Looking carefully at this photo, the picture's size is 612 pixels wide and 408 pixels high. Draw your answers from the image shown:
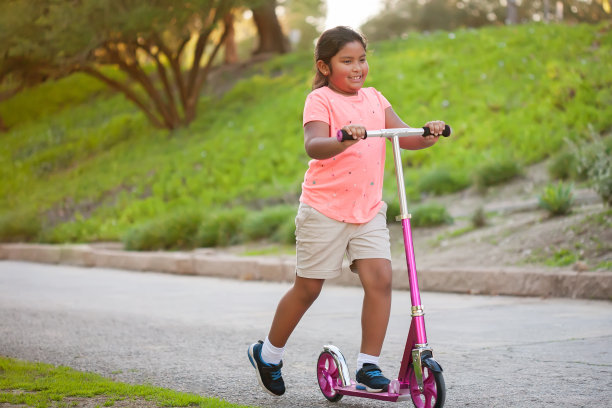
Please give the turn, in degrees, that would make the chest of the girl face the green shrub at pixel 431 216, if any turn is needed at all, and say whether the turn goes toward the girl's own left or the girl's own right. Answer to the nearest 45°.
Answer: approximately 135° to the girl's own left

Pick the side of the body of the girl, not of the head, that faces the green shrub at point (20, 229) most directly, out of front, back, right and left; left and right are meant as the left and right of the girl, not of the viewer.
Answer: back

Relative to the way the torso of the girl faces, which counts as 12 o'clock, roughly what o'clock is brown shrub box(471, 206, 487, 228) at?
The brown shrub is roughly at 8 o'clock from the girl.

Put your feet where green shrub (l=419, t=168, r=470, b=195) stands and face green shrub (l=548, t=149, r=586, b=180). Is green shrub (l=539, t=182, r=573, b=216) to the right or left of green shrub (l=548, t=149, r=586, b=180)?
right

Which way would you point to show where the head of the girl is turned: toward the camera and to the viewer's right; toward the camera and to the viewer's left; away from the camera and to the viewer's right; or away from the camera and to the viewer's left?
toward the camera and to the viewer's right

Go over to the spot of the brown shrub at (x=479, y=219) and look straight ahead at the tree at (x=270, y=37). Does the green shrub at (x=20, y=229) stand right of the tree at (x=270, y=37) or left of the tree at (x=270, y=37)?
left

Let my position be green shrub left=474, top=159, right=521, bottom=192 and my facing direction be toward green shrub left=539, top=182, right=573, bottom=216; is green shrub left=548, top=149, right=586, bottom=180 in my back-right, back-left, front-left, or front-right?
front-left

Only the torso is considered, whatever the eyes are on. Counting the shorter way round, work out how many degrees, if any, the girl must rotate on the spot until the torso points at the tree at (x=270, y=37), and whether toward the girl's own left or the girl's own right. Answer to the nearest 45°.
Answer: approximately 135° to the girl's own left

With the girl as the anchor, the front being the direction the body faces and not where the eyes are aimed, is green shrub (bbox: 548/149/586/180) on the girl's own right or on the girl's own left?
on the girl's own left

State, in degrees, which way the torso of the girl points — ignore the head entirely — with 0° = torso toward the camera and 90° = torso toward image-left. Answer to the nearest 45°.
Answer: approximately 315°

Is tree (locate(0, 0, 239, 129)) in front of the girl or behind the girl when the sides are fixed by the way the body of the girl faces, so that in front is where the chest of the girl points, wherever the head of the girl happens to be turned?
behind
